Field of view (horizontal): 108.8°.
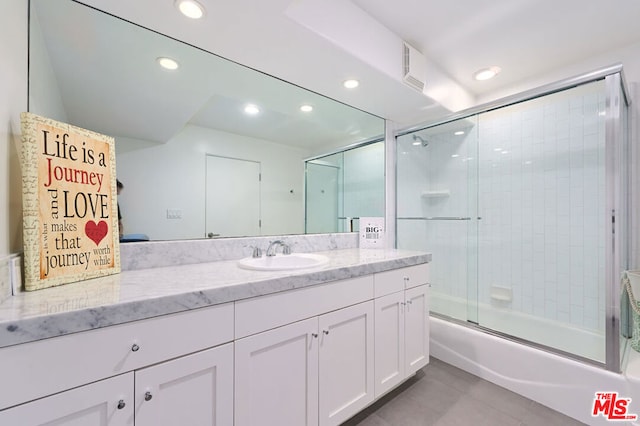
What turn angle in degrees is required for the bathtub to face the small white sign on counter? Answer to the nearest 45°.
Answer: approximately 45° to its right

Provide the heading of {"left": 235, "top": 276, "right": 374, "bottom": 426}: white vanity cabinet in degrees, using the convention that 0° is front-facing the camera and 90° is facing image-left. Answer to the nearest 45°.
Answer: approximately 315°

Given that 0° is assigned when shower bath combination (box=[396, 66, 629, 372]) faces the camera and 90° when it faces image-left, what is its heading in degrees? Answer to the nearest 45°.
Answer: approximately 45°

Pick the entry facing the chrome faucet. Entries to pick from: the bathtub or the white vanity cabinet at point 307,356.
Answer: the bathtub

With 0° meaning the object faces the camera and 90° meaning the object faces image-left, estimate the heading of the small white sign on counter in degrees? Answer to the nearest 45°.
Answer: approximately 0°

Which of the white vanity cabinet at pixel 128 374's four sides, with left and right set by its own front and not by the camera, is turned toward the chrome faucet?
left

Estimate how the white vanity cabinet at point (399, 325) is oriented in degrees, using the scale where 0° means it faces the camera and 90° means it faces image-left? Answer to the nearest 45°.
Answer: approximately 315°
